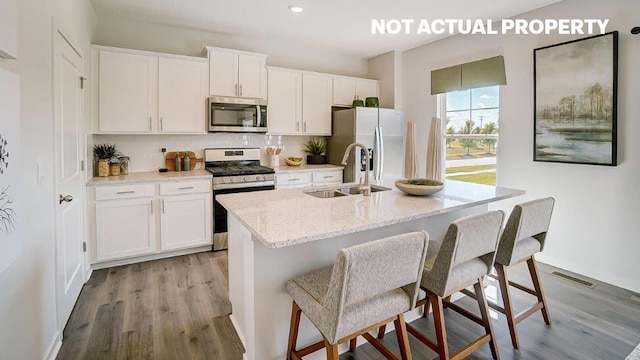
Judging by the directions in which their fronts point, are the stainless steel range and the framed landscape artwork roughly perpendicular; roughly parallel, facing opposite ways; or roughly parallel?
roughly perpendicular

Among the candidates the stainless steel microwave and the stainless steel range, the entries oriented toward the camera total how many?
2

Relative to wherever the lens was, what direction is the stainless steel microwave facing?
facing the viewer

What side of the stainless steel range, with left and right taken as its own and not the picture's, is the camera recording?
front

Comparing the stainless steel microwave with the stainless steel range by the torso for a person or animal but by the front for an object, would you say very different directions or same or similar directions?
same or similar directions

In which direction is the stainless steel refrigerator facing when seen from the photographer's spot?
facing the viewer and to the right of the viewer

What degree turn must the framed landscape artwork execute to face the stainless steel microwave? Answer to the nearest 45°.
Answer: approximately 45° to its right

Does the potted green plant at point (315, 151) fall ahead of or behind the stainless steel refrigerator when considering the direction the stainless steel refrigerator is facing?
behind

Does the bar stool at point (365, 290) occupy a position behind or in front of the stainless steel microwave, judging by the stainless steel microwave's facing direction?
in front

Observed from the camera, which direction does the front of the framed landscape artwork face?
facing the viewer and to the left of the viewer
